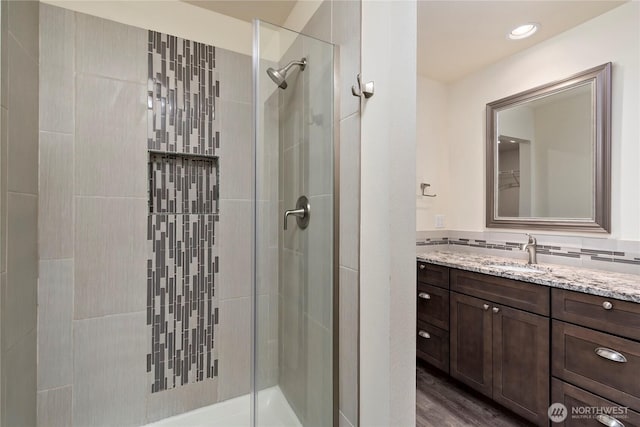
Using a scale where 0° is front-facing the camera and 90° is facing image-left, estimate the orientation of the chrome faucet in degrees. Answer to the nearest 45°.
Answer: approximately 45°

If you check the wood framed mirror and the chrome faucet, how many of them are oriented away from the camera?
0

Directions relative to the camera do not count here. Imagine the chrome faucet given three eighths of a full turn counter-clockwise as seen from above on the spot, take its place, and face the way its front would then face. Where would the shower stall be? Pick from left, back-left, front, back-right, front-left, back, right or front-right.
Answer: back-right

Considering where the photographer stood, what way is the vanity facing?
facing the viewer and to the left of the viewer
